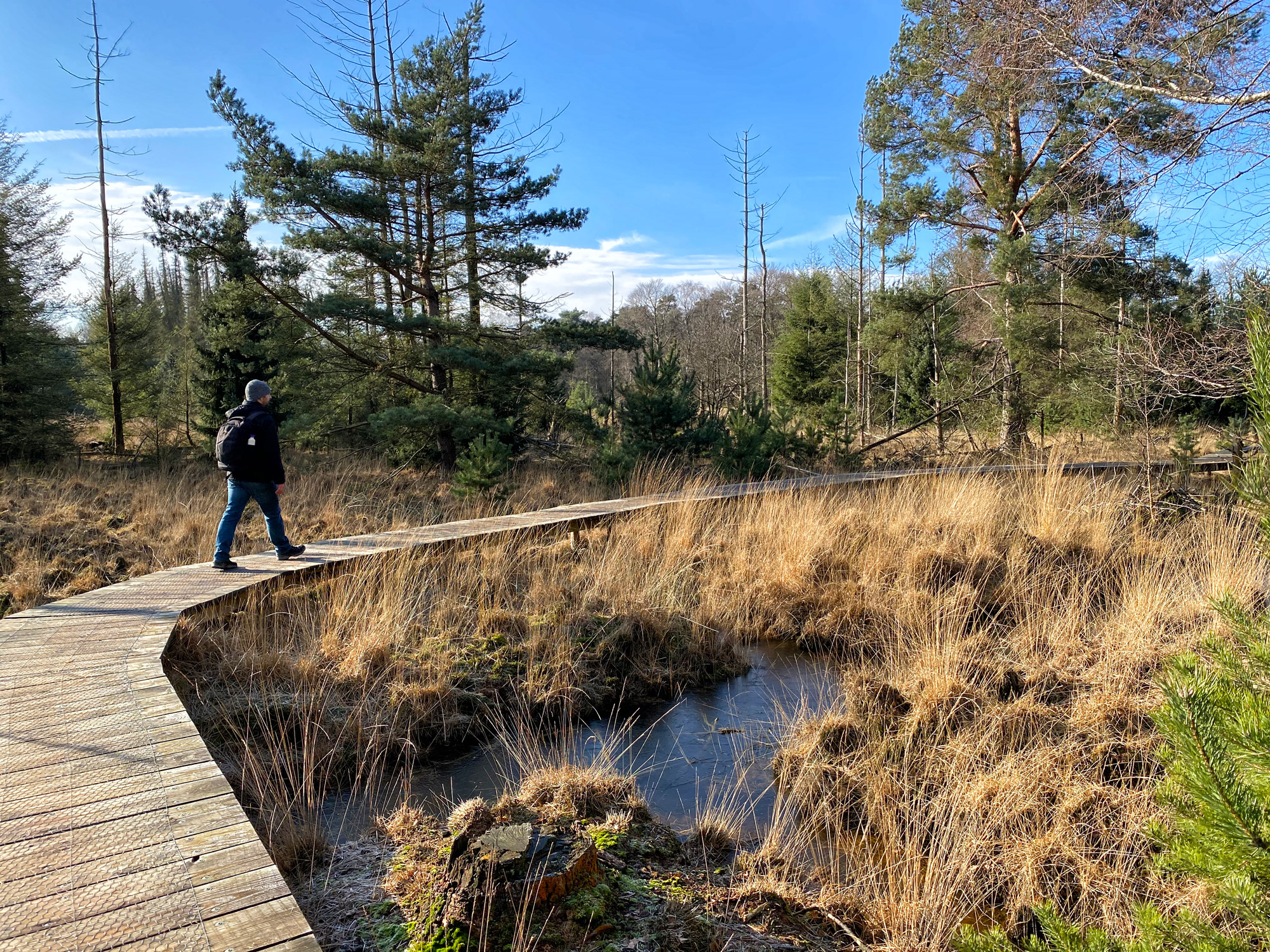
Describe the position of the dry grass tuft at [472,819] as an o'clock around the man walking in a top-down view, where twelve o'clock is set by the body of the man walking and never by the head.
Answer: The dry grass tuft is roughly at 4 o'clock from the man walking.

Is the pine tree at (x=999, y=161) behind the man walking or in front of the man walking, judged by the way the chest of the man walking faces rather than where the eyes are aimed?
in front

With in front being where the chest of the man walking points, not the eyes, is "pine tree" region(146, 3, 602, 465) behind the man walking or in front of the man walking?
in front

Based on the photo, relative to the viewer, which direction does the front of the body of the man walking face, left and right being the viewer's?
facing away from the viewer and to the right of the viewer

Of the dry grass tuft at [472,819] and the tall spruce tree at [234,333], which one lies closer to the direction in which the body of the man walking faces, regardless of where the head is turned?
the tall spruce tree

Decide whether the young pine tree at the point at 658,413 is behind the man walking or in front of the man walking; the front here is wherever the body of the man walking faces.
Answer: in front

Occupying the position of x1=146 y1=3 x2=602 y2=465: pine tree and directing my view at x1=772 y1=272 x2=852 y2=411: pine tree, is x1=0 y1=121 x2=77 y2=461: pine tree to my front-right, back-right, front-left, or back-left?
back-left

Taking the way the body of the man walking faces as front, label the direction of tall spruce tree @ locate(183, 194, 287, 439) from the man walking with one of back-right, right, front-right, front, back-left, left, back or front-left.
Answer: front-left
